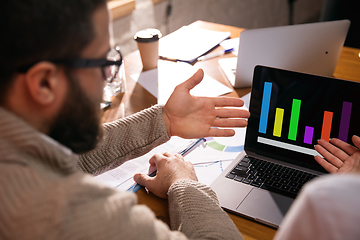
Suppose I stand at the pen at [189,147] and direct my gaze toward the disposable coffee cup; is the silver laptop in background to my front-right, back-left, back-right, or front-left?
front-right

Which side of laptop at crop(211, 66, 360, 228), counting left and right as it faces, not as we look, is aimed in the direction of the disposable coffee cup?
right

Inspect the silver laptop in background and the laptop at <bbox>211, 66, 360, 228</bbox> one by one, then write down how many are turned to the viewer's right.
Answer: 0

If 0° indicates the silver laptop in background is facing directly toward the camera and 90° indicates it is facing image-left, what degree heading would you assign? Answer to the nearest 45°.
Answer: approximately 135°

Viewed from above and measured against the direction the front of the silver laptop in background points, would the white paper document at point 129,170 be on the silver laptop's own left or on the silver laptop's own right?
on the silver laptop's own left

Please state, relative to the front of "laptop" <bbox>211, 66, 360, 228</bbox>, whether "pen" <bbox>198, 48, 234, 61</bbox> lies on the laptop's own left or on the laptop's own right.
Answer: on the laptop's own right

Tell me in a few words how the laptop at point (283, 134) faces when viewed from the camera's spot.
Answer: facing the viewer and to the left of the viewer

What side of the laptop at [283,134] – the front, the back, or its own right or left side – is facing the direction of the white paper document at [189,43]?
right

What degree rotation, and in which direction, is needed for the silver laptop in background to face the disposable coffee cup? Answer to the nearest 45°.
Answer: approximately 45° to its left
